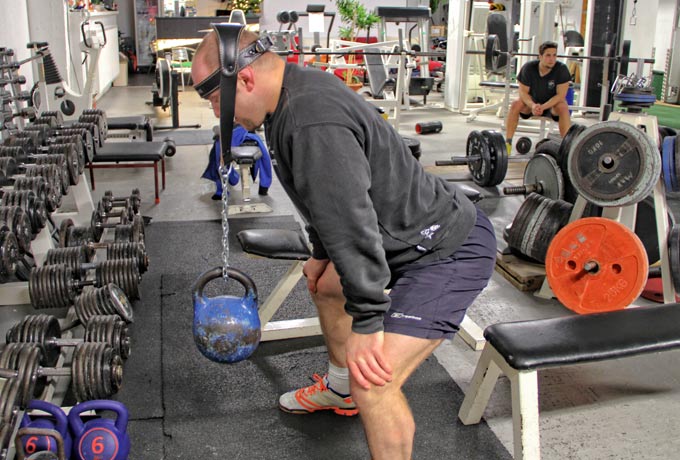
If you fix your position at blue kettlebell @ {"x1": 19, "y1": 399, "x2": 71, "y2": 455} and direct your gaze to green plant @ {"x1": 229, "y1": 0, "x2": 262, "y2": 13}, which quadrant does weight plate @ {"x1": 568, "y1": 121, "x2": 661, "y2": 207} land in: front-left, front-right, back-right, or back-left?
front-right

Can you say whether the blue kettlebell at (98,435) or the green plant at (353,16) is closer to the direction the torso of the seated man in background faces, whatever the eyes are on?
the blue kettlebell

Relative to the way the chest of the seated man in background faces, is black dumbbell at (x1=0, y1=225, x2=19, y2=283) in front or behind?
in front

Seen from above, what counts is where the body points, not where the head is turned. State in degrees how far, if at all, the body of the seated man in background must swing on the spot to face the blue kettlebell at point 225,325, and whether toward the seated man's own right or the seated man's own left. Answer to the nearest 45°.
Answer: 0° — they already face it

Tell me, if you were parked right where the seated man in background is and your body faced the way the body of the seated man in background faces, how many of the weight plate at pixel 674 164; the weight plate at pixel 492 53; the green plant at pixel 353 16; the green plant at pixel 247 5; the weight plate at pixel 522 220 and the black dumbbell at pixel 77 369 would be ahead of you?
3

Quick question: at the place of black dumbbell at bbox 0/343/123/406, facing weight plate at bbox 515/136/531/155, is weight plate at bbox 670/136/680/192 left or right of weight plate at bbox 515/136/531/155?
right

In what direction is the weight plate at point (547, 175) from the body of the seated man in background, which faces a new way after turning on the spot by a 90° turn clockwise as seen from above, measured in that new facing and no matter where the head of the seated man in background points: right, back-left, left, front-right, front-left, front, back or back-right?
left

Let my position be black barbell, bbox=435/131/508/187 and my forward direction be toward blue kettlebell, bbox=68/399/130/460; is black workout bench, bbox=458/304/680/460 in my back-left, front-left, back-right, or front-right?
front-left

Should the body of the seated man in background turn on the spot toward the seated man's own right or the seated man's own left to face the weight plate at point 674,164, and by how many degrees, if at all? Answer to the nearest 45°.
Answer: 0° — they already face it

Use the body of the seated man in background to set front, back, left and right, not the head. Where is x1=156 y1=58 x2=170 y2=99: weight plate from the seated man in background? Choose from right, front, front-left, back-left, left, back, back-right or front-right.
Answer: right

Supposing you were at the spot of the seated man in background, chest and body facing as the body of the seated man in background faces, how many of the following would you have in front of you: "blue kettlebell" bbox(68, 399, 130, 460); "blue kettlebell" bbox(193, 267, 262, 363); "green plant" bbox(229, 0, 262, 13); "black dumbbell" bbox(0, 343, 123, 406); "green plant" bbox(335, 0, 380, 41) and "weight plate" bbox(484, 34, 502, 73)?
3

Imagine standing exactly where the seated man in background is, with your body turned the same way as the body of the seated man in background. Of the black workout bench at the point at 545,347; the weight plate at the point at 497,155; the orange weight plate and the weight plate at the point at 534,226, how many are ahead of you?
4

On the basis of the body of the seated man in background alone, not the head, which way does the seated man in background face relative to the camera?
toward the camera

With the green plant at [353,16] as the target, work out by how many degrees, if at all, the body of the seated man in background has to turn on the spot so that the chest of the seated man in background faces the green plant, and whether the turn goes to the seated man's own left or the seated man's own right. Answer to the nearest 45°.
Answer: approximately 135° to the seated man's own right

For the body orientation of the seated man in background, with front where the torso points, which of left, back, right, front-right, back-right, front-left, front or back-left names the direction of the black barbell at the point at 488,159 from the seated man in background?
front

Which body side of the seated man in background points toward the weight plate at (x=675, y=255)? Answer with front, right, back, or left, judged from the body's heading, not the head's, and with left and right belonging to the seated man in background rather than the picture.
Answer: front

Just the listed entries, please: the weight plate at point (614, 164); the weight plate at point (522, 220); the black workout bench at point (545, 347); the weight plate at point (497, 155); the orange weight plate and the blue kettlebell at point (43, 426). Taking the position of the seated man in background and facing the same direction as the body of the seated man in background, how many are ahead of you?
6

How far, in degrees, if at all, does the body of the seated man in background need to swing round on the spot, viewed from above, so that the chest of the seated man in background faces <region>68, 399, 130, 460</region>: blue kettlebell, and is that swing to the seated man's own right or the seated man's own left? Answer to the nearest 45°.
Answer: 0° — they already face it

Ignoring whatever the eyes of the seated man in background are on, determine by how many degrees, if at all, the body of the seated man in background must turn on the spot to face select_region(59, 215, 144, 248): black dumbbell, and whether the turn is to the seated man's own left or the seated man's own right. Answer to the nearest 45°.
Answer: approximately 45° to the seated man's own right

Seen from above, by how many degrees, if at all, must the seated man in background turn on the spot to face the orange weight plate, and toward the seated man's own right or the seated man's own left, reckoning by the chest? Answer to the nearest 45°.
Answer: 0° — they already face it

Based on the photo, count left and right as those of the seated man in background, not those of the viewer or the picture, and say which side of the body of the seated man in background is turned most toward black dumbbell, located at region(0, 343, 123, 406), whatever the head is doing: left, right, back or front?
front
